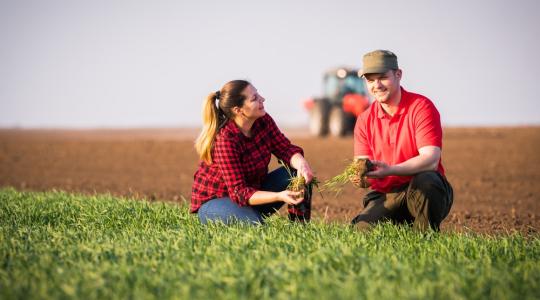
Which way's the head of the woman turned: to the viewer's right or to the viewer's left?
to the viewer's right

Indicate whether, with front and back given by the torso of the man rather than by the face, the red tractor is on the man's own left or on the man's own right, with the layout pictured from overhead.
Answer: on the man's own right

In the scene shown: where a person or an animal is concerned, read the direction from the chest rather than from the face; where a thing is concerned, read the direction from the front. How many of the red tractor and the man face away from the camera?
0

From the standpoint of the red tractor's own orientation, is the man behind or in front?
in front

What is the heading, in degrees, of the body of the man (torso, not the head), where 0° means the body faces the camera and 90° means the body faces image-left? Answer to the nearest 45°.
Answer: approximately 45°

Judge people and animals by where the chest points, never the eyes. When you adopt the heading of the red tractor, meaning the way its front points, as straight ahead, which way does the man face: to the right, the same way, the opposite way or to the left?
to the right

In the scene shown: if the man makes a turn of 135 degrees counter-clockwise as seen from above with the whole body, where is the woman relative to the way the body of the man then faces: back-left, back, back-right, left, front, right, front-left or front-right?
back

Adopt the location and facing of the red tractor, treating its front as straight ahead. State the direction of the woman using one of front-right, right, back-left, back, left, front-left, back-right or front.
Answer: front-right

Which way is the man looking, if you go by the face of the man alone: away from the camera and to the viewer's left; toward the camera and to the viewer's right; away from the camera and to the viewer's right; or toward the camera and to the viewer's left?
toward the camera and to the viewer's left
